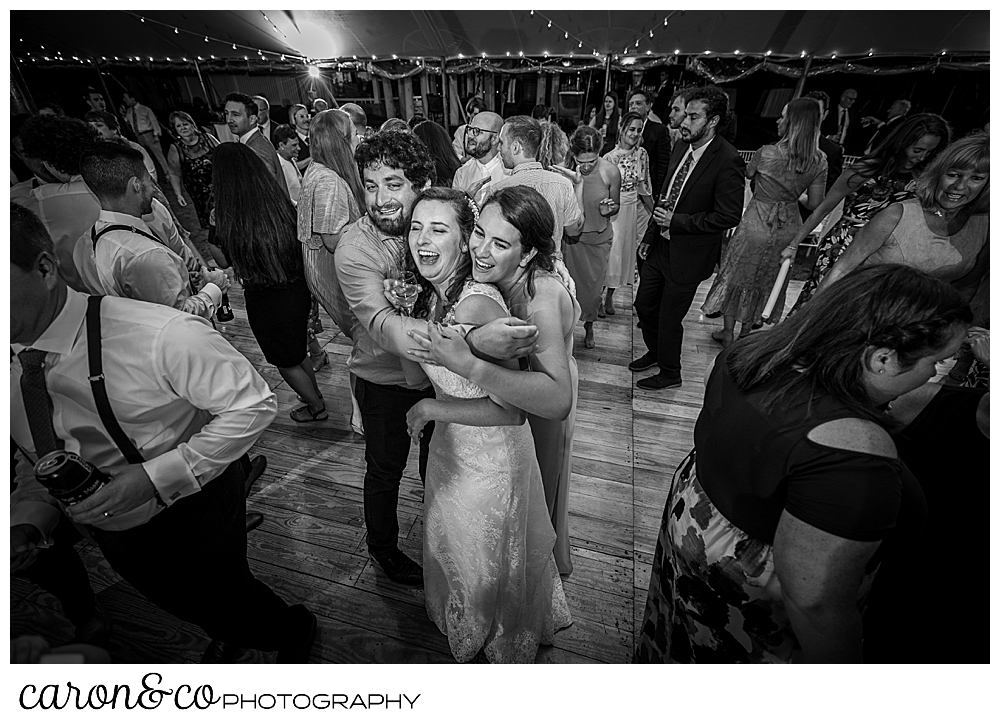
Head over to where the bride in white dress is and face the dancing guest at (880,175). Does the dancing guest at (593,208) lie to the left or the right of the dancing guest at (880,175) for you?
left

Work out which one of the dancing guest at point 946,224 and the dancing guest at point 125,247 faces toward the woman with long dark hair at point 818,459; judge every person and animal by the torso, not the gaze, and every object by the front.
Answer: the dancing guest at point 946,224

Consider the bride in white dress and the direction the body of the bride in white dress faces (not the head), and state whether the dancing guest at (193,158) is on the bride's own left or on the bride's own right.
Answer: on the bride's own right

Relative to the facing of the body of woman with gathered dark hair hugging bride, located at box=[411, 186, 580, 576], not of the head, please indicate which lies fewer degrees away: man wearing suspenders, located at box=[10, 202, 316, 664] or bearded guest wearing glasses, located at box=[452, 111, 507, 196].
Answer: the man wearing suspenders

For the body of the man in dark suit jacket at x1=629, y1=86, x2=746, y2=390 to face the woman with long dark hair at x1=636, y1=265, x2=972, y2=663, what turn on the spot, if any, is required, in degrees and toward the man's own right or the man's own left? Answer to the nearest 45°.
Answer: approximately 45° to the man's own left

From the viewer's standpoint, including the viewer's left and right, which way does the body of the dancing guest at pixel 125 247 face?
facing away from the viewer and to the right of the viewer

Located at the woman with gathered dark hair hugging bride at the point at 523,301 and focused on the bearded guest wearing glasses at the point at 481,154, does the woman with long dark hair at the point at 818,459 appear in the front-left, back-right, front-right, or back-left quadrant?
back-right

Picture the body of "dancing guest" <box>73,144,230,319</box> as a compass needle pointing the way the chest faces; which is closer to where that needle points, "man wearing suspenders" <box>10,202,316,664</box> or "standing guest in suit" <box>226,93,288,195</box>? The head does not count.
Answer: the standing guest in suit

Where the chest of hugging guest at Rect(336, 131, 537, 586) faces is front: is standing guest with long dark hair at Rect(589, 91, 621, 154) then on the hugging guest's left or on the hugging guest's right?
on the hugging guest's left
